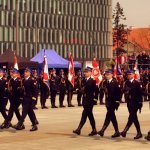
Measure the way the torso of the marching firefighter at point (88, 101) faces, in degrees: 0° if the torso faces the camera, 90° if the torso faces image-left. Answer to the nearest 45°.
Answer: approximately 45°

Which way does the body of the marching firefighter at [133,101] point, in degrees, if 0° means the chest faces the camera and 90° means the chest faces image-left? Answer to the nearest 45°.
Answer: approximately 45°

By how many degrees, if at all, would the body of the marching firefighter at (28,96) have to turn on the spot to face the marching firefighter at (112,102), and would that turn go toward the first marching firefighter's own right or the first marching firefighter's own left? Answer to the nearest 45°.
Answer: approximately 90° to the first marching firefighter's own left

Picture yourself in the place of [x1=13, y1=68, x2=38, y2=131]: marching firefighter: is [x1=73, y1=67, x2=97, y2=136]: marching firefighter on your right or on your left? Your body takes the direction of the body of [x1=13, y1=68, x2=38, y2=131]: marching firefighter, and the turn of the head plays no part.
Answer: on your left

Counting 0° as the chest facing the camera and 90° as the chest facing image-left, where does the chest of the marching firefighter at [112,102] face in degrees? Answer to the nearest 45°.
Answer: approximately 45°

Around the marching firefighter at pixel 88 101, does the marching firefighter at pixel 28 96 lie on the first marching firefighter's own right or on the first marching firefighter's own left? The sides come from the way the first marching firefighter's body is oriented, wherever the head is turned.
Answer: on the first marching firefighter's own right
